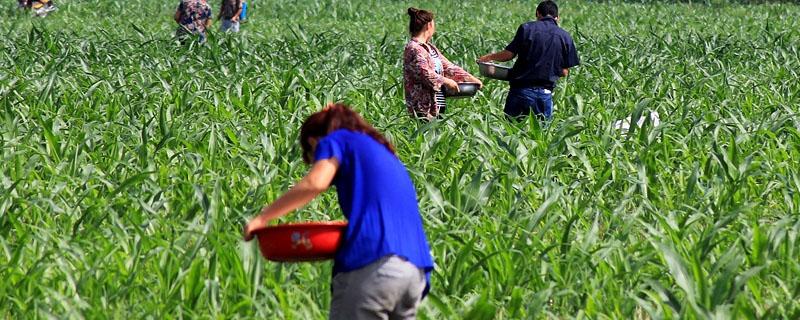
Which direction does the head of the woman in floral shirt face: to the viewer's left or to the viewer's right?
to the viewer's right

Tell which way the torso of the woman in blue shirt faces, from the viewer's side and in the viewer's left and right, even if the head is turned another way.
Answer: facing away from the viewer and to the left of the viewer

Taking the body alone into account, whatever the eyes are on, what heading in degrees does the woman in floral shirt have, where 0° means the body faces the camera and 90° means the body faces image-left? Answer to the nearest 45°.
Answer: approximately 270°

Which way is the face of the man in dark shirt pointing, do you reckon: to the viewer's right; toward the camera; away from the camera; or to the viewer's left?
away from the camera

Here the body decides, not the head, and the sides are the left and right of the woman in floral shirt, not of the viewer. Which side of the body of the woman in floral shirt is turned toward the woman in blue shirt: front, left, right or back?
right

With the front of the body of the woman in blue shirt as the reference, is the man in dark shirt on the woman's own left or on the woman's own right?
on the woman's own right

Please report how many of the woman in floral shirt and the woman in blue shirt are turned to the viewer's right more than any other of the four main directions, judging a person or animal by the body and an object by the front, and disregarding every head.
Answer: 1

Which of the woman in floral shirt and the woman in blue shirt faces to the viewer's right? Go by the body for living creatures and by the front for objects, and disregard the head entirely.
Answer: the woman in floral shirt
